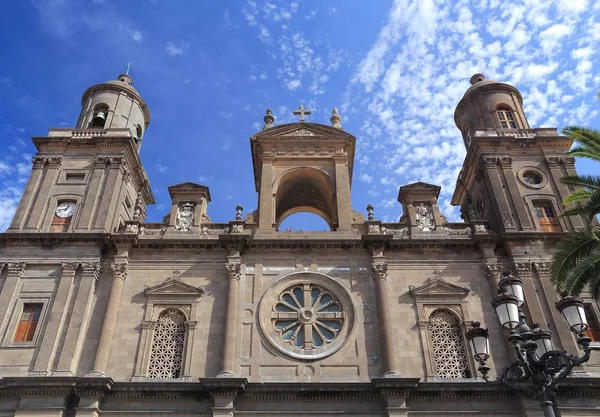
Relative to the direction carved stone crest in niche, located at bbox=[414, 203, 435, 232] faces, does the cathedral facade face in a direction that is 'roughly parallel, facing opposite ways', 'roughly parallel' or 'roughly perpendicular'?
roughly parallel

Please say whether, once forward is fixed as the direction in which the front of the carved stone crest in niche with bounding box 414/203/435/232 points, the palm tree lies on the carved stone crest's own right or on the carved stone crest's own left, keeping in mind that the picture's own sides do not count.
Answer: on the carved stone crest's own left

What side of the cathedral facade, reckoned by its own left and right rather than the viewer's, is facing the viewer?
front

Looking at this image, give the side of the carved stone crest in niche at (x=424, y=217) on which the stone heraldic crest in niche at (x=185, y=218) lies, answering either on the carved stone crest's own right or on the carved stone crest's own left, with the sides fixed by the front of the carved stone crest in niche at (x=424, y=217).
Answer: on the carved stone crest's own right

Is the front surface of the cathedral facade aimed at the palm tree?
no

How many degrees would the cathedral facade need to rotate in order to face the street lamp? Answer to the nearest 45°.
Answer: approximately 45° to its left

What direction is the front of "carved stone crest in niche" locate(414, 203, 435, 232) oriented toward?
toward the camera
